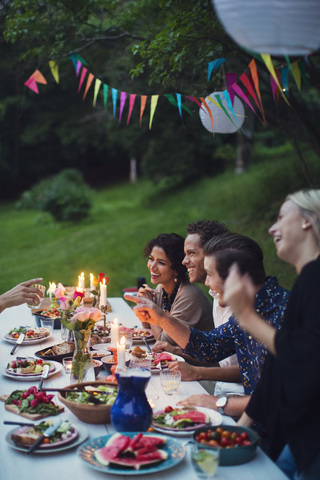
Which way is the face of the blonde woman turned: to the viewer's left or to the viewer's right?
to the viewer's left

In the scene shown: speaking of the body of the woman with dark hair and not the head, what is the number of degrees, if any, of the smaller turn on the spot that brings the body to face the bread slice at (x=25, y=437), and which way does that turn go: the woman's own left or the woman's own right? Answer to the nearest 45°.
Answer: approximately 45° to the woman's own left

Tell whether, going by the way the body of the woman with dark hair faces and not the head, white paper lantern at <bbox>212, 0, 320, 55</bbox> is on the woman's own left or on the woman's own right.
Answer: on the woman's own left

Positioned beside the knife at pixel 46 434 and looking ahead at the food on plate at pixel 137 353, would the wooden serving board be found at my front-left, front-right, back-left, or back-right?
front-left

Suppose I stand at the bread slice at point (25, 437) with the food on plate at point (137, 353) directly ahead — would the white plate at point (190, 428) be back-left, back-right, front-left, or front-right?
front-right

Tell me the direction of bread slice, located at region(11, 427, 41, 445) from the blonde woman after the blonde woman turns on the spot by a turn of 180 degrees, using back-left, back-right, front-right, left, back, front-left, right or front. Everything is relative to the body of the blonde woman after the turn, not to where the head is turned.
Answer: back

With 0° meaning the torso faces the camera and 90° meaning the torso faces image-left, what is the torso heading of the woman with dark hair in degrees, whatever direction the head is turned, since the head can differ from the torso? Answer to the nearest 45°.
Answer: approximately 45°

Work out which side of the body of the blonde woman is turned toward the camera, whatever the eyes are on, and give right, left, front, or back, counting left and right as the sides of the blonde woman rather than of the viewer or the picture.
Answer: left

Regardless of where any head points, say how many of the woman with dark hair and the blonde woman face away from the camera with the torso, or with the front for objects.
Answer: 0

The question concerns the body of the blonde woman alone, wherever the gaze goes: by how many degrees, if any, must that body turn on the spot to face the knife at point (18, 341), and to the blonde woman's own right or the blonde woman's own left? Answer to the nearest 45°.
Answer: approximately 45° to the blonde woman's own right

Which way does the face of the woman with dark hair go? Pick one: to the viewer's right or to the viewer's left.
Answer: to the viewer's left

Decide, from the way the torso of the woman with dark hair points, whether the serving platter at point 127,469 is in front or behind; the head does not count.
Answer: in front

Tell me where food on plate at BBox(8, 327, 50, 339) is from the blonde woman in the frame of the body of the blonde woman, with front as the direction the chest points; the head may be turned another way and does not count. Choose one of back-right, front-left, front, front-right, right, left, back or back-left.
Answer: front-right

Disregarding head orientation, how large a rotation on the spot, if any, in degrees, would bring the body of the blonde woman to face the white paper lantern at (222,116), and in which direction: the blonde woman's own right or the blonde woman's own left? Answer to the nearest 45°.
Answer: approximately 90° to the blonde woman's own right

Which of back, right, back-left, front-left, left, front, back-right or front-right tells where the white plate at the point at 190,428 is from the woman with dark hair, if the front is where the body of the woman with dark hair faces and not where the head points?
front-left

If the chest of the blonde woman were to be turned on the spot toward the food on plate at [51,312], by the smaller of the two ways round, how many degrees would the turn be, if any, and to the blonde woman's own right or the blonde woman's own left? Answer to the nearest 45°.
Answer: approximately 45° to the blonde woman's own right
